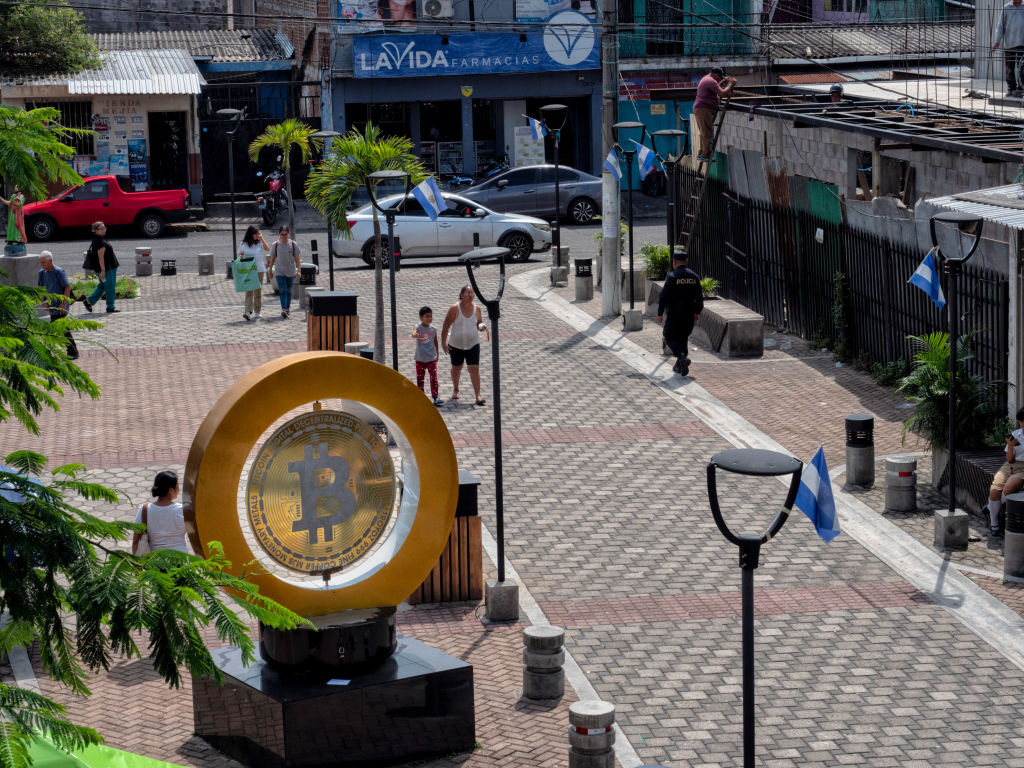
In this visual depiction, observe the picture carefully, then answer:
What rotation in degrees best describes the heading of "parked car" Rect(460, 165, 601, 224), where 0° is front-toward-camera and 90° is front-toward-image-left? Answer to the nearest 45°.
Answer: approximately 90°

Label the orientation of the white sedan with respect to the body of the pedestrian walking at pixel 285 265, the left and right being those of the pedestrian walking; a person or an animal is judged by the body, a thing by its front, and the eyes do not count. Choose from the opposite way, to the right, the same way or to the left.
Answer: to the left

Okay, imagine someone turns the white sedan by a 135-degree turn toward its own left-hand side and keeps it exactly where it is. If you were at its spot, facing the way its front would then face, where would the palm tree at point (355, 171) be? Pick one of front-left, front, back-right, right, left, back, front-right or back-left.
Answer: back-left

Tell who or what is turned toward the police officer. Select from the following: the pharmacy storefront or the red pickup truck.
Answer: the pharmacy storefront

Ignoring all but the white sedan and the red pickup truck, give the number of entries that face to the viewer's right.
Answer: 1

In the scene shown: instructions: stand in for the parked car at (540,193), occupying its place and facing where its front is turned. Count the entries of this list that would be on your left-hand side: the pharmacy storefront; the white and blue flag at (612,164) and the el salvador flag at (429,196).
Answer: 2

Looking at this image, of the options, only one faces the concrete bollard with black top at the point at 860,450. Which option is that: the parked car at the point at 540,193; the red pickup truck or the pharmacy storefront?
the pharmacy storefront

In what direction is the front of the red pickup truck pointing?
to the viewer's left

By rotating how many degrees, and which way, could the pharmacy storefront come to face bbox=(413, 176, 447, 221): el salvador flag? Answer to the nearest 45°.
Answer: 0° — it already faces it

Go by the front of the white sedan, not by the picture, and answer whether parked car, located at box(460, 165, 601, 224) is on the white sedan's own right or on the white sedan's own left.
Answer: on the white sedan's own left
